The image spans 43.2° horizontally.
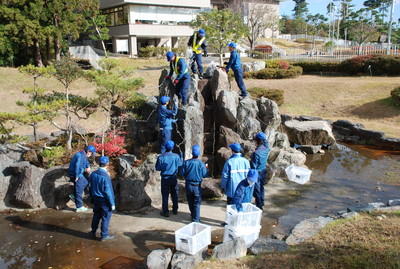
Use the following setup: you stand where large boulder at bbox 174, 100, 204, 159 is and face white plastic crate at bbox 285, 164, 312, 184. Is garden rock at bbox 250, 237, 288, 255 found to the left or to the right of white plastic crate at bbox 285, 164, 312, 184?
right

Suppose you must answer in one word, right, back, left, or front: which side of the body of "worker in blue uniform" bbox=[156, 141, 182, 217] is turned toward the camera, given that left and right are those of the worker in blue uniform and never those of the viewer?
back

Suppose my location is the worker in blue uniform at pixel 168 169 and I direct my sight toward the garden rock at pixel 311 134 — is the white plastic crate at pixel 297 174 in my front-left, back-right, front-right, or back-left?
front-right

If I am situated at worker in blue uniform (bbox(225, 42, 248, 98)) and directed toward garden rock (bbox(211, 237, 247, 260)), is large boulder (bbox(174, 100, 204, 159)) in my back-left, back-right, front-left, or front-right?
front-right

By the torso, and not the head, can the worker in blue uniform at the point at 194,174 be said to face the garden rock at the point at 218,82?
yes

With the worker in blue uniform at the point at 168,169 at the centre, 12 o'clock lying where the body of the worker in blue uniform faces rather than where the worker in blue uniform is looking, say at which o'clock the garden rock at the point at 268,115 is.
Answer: The garden rock is roughly at 1 o'clock from the worker in blue uniform.

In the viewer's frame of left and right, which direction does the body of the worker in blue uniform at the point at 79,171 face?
facing to the right of the viewer

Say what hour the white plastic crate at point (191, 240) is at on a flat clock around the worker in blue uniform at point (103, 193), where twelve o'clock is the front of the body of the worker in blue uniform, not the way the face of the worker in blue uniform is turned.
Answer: The white plastic crate is roughly at 3 o'clock from the worker in blue uniform.

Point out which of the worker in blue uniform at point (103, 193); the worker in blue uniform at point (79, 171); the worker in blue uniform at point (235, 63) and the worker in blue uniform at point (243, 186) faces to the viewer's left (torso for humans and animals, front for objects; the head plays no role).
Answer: the worker in blue uniform at point (235, 63)

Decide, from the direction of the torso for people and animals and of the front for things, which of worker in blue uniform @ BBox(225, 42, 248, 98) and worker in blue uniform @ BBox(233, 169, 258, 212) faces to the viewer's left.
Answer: worker in blue uniform @ BBox(225, 42, 248, 98)

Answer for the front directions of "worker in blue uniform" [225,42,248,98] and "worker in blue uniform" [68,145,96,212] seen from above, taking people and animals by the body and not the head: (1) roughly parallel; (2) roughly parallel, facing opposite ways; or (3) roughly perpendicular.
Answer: roughly parallel, facing opposite ways

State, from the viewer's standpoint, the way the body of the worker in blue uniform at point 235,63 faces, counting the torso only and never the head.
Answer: to the viewer's left

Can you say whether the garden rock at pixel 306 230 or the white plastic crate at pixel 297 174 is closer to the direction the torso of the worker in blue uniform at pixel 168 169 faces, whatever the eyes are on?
the white plastic crate

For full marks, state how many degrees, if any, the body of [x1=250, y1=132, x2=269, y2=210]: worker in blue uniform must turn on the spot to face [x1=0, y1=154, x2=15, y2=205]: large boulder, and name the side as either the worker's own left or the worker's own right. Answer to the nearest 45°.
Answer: approximately 45° to the worker's own left

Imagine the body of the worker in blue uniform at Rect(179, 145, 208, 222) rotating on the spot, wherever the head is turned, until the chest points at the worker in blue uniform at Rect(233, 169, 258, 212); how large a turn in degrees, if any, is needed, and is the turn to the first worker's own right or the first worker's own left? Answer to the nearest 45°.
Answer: approximately 135° to the first worker's own right

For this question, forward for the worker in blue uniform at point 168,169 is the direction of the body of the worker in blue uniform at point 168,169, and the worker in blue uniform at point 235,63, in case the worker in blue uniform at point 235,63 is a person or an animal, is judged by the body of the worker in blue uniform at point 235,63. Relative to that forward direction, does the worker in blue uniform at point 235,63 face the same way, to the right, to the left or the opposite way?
to the left
